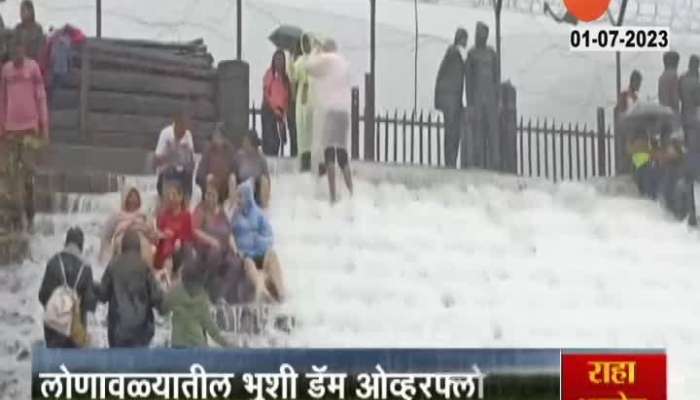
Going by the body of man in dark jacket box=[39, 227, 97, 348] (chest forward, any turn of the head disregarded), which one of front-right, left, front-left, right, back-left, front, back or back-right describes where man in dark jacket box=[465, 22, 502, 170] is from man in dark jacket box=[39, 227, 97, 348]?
right

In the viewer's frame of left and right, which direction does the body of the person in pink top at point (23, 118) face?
facing the viewer

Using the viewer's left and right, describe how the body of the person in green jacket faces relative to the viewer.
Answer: facing away from the viewer

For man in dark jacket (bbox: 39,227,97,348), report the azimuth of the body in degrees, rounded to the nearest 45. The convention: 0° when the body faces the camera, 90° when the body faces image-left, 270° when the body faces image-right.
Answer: approximately 180°

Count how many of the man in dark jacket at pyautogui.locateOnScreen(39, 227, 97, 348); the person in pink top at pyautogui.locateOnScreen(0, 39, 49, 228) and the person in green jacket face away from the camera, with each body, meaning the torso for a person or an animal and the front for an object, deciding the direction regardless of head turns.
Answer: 2

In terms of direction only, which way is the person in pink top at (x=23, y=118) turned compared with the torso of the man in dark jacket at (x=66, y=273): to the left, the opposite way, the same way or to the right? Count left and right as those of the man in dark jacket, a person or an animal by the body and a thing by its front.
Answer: the opposite way

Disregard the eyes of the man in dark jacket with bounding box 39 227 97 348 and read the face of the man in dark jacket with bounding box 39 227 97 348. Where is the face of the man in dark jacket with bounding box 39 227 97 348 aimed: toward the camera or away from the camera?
away from the camera
